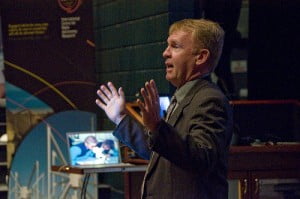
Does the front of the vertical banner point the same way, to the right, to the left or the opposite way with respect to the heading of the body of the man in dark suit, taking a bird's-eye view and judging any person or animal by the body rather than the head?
to the left

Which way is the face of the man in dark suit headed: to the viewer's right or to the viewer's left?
to the viewer's left

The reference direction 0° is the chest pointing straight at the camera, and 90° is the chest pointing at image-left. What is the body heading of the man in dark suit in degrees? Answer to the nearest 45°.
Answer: approximately 90°

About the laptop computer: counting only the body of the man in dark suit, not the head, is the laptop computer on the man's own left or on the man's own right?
on the man's own right
